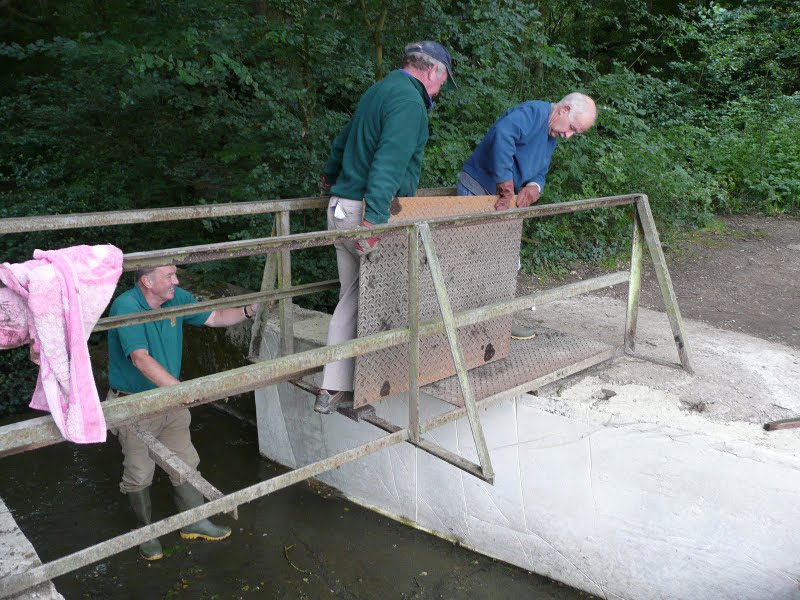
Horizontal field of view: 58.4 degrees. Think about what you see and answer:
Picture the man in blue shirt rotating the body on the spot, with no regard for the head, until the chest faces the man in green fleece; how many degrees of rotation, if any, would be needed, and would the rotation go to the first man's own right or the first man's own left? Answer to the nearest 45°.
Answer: approximately 90° to the first man's own right

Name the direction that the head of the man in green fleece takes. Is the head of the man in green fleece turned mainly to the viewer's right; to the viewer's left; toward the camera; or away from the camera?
to the viewer's right

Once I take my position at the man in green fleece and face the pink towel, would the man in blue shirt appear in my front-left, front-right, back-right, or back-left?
back-left

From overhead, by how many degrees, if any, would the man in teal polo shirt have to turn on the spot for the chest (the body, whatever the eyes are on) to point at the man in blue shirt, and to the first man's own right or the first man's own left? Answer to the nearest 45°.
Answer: approximately 45° to the first man's own left
